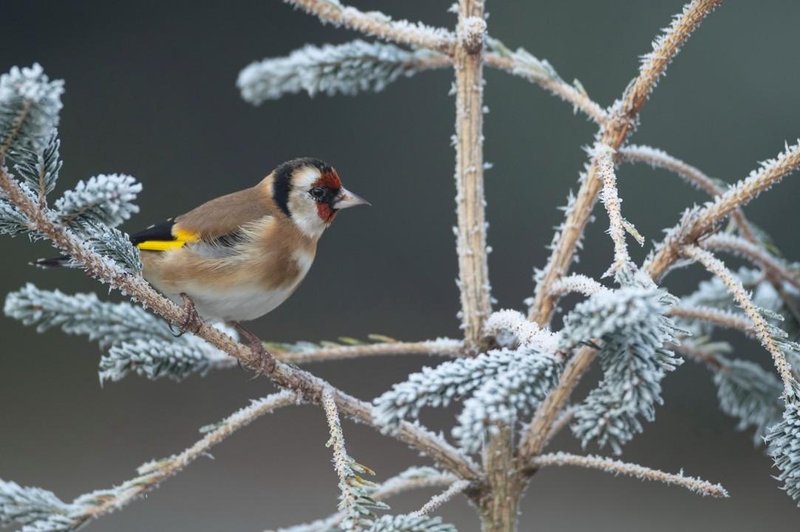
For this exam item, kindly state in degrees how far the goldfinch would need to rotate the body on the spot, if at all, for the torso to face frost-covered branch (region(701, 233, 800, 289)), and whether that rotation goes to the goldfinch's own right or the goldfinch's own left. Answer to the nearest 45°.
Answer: approximately 45° to the goldfinch's own right

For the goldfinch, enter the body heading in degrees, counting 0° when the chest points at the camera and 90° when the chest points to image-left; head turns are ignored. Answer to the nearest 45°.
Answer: approximately 270°

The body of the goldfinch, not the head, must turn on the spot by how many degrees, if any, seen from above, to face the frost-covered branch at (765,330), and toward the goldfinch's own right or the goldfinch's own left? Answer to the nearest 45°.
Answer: approximately 45° to the goldfinch's own right
